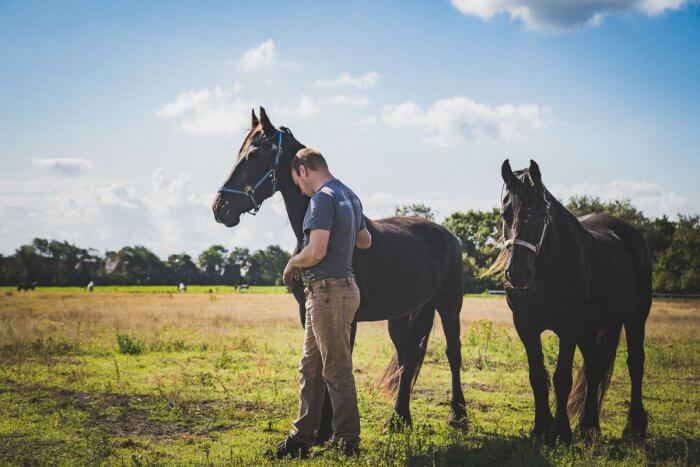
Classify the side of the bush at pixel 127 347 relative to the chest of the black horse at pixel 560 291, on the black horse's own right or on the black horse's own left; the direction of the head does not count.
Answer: on the black horse's own right

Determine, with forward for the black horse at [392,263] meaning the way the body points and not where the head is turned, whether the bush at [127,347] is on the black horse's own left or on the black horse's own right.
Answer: on the black horse's own right

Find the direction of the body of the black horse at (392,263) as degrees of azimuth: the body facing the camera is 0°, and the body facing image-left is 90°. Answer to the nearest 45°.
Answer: approximately 45°

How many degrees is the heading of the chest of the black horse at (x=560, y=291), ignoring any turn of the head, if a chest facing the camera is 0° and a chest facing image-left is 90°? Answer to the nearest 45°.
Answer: approximately 45°
